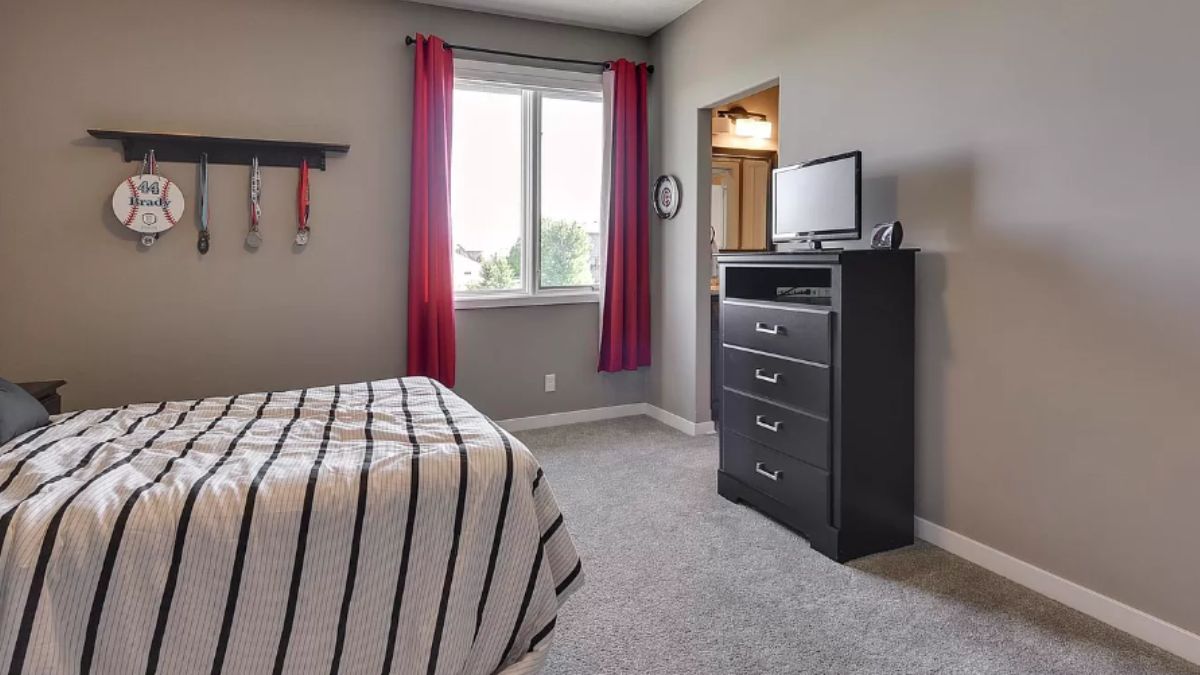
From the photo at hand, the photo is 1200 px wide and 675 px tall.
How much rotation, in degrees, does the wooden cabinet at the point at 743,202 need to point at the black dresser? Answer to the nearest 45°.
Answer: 0° — it already faces it

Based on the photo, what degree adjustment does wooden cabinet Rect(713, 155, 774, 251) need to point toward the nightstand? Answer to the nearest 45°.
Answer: approximately 45° to its right

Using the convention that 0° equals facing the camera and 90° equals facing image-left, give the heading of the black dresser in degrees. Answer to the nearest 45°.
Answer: approximately 45°

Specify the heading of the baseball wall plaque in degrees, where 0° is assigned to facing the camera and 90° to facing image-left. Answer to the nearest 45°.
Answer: approximately 0°

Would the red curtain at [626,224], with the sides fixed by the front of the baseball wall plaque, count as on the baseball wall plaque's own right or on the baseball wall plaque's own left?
on the baseball wall plaque's own left

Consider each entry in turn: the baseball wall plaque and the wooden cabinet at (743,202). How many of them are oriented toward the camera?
2

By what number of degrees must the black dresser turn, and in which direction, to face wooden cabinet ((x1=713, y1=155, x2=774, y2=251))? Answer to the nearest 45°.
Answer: approximately 135° to its right

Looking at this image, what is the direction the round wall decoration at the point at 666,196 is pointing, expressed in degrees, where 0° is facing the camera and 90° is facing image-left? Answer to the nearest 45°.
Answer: approximately 45°
